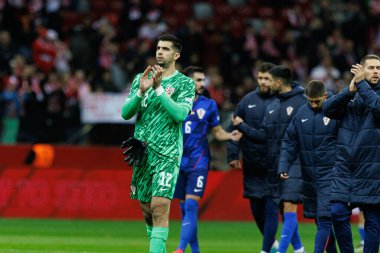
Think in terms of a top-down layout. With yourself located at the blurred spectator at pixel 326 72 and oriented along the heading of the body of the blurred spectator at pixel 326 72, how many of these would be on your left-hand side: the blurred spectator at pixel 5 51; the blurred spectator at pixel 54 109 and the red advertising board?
0

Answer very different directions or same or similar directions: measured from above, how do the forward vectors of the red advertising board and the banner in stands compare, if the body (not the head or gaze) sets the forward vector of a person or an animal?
same or similar directions

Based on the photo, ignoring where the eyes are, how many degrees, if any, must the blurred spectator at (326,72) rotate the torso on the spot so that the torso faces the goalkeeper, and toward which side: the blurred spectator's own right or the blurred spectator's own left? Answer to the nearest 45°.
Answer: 0° — they already face them

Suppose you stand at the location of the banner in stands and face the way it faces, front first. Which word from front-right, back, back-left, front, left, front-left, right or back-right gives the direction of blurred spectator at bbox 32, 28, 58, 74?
back-right

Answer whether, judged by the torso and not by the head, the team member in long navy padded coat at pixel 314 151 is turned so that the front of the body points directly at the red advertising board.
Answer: no

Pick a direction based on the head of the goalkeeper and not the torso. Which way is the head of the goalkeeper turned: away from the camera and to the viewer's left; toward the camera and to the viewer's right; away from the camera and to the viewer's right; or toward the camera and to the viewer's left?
toward the camera and to the viewer's left

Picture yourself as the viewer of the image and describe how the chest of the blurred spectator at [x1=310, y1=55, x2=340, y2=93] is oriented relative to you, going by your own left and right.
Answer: facing the viewer

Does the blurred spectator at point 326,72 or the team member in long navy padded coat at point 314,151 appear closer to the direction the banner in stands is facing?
the team member in long navy padded coat

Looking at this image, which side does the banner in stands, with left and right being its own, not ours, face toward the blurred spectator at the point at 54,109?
right
